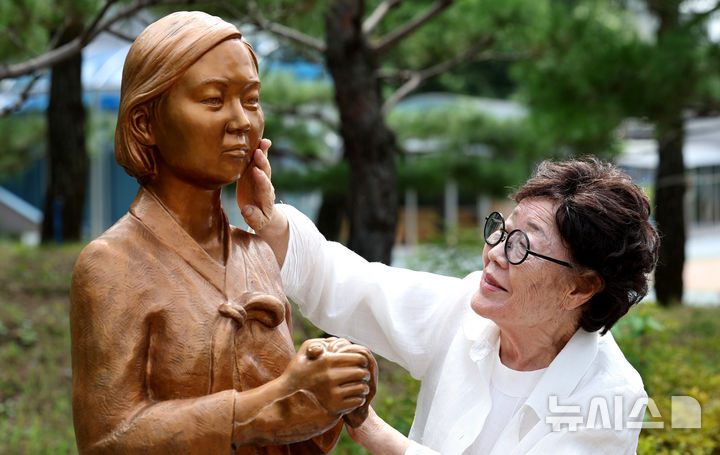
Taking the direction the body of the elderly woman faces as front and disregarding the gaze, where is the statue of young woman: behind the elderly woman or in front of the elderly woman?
in front

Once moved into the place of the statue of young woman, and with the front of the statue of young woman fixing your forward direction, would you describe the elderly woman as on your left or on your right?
on your left

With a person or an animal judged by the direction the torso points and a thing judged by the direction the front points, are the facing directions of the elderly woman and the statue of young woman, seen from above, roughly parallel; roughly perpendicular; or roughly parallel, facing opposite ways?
roughly perpendicular

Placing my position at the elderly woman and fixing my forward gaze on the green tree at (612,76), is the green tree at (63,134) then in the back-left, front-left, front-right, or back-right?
front-left

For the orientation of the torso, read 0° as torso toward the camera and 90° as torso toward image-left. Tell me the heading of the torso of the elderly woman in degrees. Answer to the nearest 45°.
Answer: approximately 45°

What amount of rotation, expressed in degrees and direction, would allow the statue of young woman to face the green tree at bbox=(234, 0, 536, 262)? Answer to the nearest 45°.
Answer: approximately 135° to its left

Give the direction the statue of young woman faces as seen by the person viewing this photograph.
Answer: facing the viewer and to the right of the viewer

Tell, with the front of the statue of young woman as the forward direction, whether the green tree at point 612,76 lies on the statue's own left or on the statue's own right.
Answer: on the statue's own left

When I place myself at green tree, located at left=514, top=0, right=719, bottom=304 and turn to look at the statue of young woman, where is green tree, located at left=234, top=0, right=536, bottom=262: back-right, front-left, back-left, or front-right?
front-right

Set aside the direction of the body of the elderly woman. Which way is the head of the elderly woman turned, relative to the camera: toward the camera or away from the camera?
toward the camera

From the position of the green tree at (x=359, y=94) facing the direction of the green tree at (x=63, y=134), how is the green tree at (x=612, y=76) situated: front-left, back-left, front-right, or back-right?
back-right
